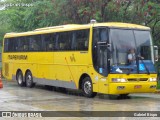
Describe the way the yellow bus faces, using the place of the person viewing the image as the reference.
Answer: facing the viewer and to the right of the viewer
